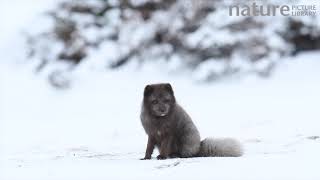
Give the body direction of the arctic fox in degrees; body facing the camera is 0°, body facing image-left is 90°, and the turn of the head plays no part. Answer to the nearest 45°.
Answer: approximately 45°

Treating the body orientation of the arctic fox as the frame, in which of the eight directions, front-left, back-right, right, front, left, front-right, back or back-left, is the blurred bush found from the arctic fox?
back-right
